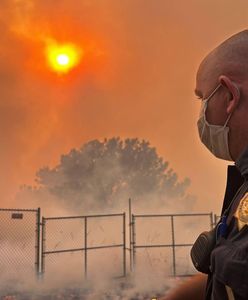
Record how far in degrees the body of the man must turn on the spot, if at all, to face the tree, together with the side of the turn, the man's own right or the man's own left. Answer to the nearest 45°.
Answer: approximately 90° to the man's own right

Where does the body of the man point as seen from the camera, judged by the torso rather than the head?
to the viewer's left

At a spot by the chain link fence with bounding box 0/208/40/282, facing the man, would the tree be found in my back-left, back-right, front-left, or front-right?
back-left

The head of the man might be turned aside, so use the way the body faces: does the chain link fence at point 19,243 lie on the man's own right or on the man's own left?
on the man's own right

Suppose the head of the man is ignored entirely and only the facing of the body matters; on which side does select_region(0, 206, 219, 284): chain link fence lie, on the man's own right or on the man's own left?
on the man's own right

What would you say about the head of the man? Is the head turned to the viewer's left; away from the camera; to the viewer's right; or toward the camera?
to the viewer's left

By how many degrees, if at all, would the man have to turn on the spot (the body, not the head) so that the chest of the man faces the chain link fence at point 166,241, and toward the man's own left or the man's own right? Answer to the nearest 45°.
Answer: approximately 90° to the man's own right

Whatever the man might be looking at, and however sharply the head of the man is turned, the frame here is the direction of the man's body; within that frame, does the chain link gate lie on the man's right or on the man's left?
on the man's right
